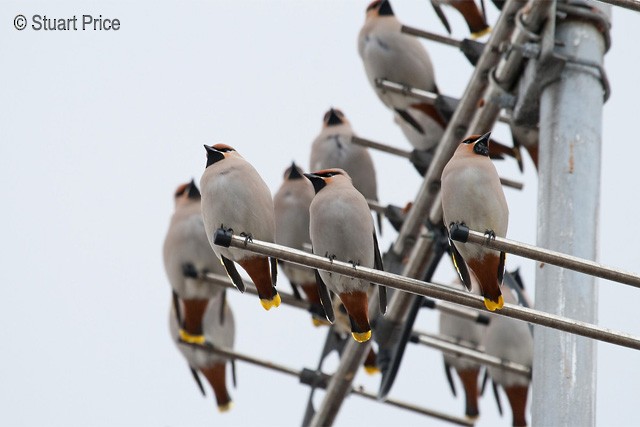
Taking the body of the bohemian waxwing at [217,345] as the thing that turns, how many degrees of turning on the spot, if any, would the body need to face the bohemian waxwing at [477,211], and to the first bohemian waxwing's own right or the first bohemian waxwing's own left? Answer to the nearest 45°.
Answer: approximately 45° to the first bohemian waxwing's own left

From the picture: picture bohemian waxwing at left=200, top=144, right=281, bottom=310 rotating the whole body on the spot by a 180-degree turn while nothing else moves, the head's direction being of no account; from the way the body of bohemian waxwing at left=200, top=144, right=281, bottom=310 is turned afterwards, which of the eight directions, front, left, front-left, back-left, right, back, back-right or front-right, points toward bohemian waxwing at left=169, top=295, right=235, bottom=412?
front-left

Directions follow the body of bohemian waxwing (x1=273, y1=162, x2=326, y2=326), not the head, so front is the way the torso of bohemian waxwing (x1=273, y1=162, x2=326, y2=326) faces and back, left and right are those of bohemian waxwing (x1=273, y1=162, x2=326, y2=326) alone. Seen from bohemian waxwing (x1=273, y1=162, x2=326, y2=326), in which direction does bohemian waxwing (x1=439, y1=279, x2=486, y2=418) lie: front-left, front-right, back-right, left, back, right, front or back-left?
back-left

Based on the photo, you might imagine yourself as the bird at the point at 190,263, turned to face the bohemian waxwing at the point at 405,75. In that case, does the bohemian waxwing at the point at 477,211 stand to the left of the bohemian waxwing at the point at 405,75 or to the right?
right

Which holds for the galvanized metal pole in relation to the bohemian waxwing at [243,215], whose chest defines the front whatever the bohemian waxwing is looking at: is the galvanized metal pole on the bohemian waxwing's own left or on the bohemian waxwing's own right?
on the bohemian waxwing's own left

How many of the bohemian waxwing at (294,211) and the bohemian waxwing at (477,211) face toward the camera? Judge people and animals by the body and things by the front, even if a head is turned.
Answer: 2

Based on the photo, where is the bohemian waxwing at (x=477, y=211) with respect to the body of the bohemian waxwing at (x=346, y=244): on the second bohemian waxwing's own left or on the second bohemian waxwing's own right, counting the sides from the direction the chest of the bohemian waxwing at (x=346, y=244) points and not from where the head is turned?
on the second bohemian waxwing's own left

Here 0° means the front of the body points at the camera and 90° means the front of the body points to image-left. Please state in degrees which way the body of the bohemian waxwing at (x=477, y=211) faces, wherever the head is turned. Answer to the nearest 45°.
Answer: approximately 0°

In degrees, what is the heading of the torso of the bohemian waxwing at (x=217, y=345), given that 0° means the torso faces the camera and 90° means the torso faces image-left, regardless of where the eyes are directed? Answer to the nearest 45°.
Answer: approximately 45°

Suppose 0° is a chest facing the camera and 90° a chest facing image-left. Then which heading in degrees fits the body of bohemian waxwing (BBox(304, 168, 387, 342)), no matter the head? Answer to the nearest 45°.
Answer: approximately 45°
